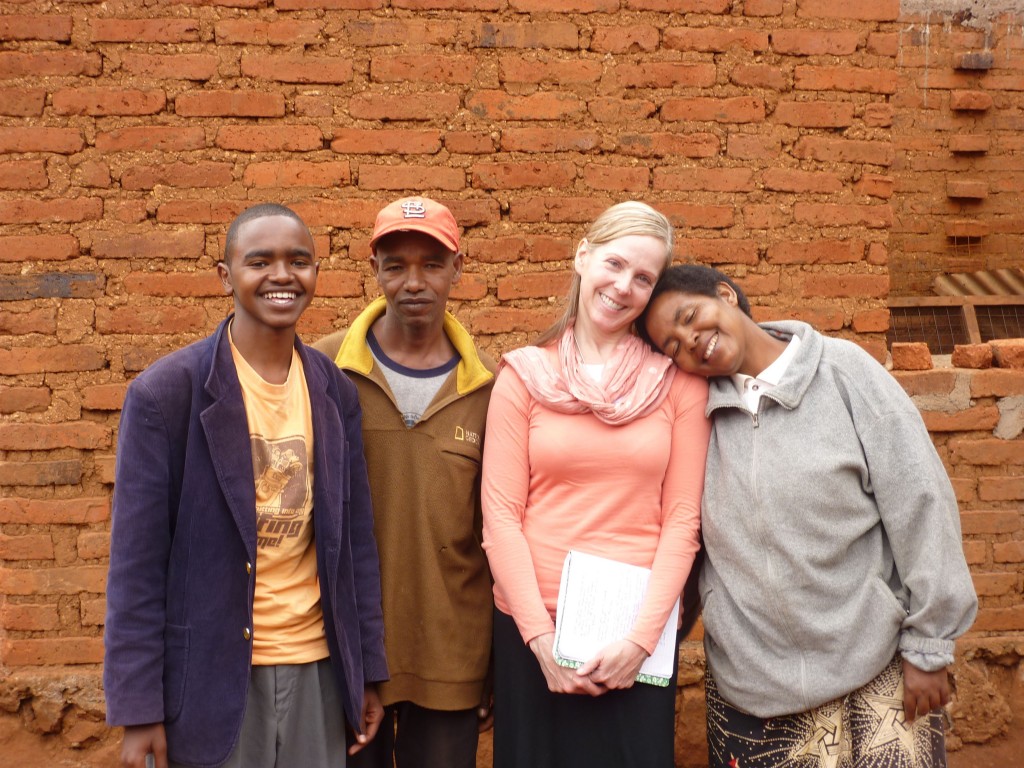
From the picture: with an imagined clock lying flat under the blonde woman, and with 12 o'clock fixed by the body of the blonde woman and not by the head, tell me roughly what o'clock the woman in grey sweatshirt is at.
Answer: The woman in grey sweatshirt is roughly at 9 o'clock from the blonde woman.

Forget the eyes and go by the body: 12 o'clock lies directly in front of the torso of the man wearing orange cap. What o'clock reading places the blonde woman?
The blonde woman is roughly at 10 o'clock from the man wearing orange cap.

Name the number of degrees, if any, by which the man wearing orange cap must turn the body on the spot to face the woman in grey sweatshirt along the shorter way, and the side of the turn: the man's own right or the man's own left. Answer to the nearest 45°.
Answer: approximately 90° to the man's own left

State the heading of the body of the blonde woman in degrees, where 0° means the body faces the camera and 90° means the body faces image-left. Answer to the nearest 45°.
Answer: approximately 0°

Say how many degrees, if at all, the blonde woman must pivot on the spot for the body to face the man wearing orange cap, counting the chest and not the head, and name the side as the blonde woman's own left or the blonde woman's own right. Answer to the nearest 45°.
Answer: approximately 90° to the blonde woman's own right

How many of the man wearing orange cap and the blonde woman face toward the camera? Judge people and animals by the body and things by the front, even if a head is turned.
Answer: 2

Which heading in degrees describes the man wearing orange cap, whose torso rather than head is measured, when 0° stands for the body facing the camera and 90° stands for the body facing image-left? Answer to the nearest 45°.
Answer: approximately 0°
